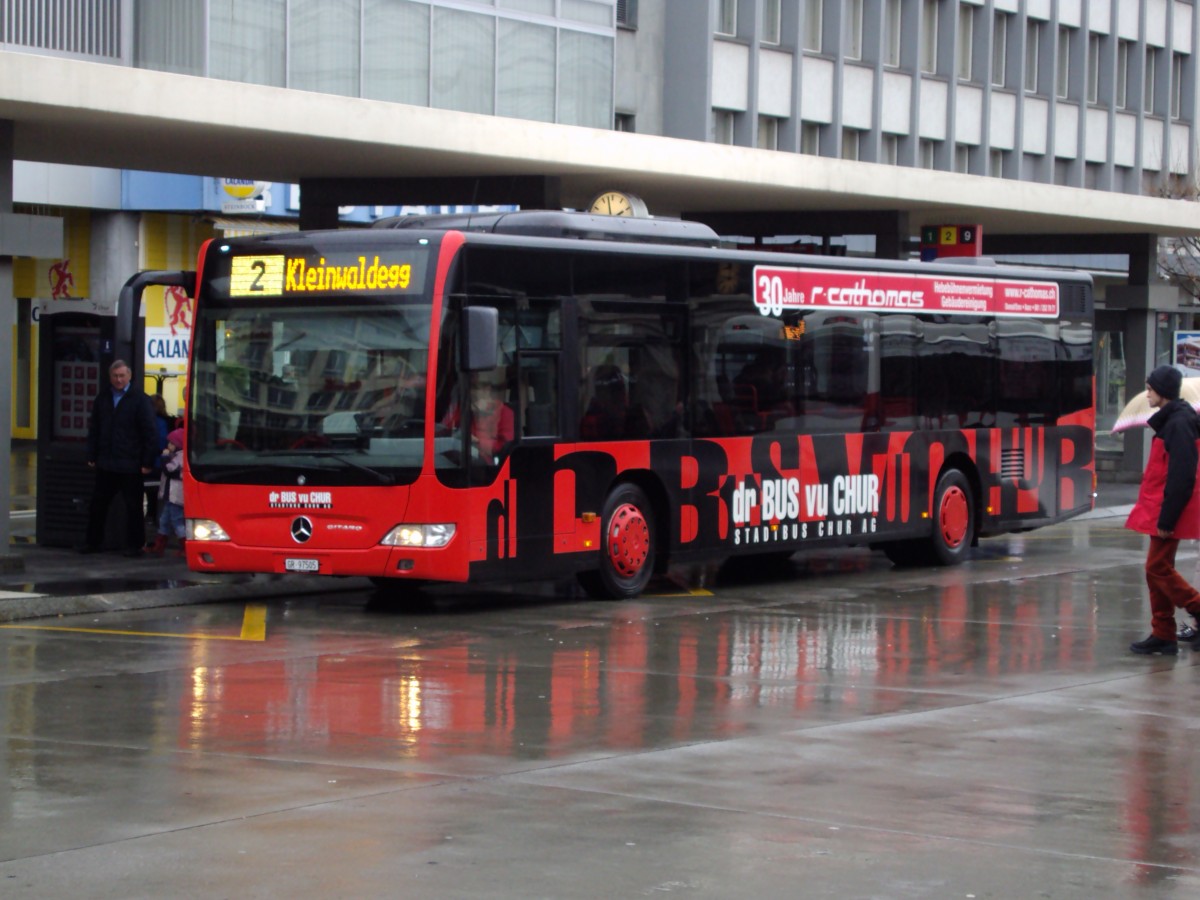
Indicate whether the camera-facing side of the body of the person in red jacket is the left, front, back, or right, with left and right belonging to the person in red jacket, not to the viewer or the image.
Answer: left

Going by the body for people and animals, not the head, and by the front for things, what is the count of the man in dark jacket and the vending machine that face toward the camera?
2

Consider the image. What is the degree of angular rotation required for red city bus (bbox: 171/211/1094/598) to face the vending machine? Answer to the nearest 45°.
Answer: approximately 90° to its right

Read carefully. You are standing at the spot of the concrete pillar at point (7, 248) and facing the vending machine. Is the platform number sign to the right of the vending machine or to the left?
right

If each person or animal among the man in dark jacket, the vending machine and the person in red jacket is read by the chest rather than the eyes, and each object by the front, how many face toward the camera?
2

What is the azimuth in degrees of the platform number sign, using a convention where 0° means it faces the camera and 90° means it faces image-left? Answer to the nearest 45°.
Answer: approximately 0°

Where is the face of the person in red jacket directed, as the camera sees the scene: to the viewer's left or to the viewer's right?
to the viewer's left
